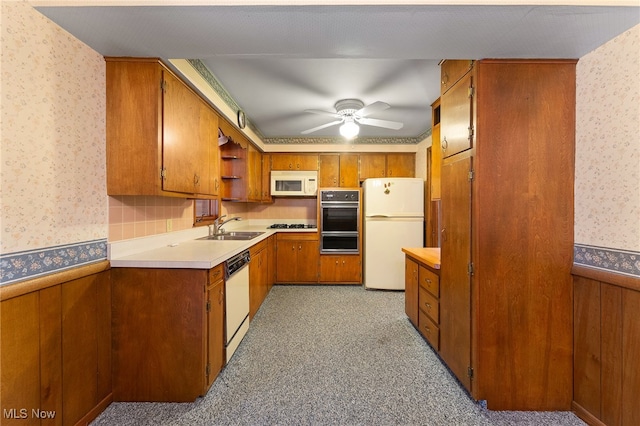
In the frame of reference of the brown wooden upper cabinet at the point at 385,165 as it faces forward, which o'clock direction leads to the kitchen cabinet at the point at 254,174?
The kitchen cabinet is roughly at 2 o'clock from the brown wooden upper cabinet.

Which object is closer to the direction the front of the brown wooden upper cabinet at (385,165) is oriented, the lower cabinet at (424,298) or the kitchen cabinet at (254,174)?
the lower cabinet

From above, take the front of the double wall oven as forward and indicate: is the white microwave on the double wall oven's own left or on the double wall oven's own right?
on the double wall oven's own right

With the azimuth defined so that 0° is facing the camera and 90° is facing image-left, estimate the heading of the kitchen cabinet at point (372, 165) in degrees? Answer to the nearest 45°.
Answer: approximately 0°
